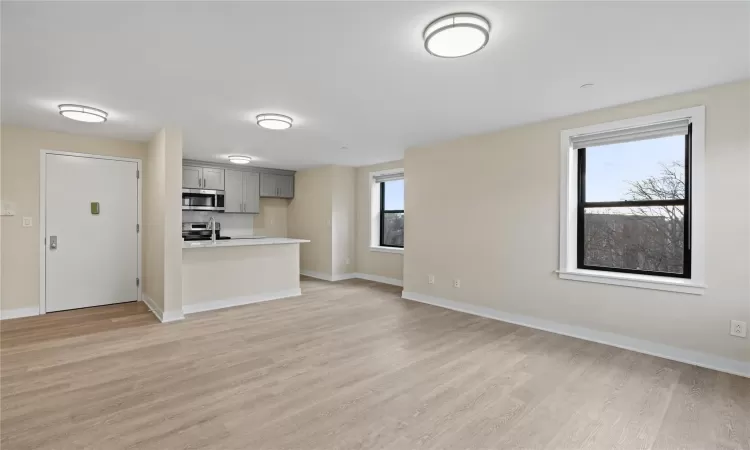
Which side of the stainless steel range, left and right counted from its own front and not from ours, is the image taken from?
front

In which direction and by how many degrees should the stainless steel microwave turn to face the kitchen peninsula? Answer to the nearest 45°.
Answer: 0° — it already faces it

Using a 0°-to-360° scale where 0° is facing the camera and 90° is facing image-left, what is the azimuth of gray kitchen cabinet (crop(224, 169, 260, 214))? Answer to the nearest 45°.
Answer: approximately 0°

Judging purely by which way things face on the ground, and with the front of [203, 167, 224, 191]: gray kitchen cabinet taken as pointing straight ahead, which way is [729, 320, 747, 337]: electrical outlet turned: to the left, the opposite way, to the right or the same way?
to the right

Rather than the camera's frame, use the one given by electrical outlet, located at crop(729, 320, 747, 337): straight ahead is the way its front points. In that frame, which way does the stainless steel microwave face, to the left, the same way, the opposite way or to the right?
to the left

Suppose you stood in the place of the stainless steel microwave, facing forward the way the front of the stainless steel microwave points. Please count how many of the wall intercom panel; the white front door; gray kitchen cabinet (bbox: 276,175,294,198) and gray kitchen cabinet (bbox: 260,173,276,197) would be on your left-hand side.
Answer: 2

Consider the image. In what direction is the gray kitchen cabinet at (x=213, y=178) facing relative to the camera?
toward the camera

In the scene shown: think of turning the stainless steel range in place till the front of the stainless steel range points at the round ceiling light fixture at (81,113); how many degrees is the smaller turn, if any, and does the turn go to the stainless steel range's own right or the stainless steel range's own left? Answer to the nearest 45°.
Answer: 0° — it already faces it

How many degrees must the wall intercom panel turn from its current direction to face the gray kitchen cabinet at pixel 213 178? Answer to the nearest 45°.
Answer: approximately 90° to its left

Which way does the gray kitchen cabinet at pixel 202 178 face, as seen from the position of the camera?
facing the viewer
